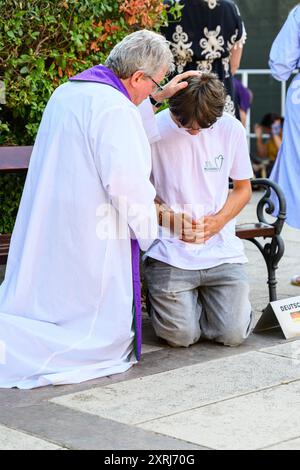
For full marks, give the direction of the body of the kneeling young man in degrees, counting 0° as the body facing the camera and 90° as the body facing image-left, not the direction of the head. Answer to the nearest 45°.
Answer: approximately 0°

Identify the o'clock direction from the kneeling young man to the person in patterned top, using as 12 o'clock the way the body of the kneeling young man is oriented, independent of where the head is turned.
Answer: The person in patterned top is roughly at 6 o'clock from the kneeling young man.

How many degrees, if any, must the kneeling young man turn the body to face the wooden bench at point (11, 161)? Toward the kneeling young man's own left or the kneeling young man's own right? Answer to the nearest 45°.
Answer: approximately 90° to the kneeling young man's own right

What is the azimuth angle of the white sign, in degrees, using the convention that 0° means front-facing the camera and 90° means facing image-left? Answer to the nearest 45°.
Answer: approximately 315°

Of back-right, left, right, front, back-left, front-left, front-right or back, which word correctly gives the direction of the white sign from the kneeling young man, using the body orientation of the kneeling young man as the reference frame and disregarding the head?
left

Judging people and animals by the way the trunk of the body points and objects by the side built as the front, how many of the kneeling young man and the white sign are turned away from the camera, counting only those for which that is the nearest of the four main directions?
0
